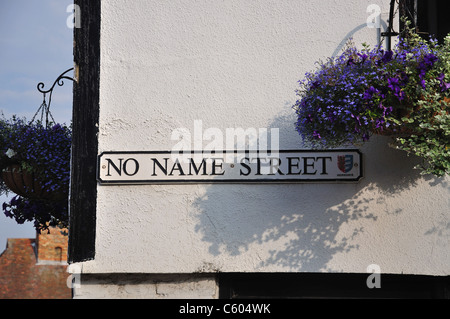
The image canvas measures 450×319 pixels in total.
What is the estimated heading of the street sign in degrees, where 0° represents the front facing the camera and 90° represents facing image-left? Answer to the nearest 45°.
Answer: approximately 0°

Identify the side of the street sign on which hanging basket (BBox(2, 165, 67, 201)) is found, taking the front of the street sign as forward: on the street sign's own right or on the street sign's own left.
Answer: on the street sign's own right
